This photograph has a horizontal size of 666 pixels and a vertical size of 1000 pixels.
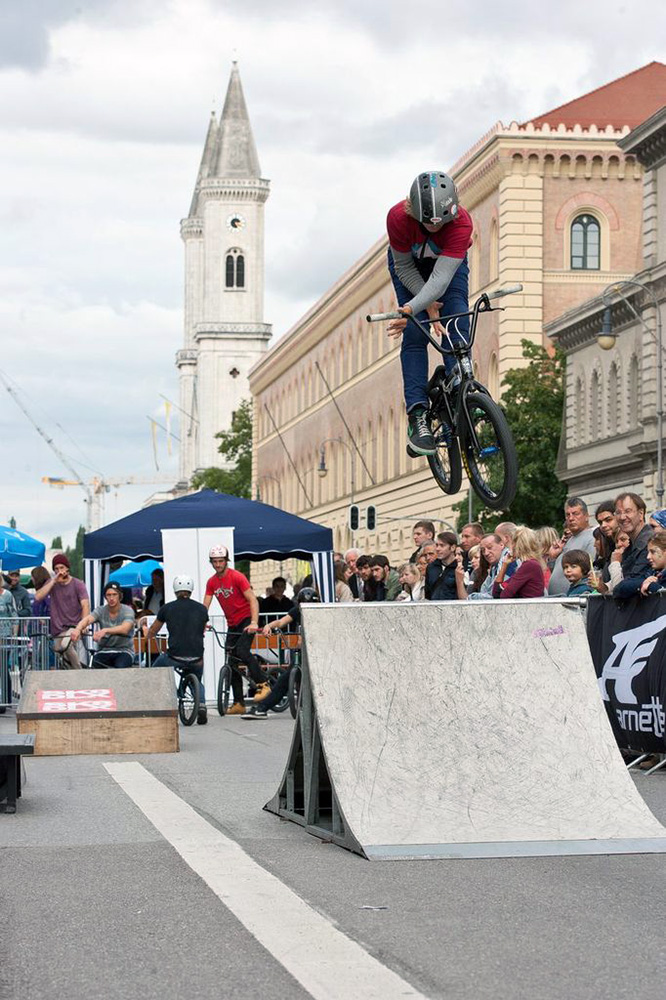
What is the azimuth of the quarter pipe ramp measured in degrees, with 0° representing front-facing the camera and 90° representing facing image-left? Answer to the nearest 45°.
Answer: approximately 0°

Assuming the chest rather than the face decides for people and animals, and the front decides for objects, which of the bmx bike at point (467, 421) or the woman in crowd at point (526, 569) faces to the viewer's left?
the woman in crowd

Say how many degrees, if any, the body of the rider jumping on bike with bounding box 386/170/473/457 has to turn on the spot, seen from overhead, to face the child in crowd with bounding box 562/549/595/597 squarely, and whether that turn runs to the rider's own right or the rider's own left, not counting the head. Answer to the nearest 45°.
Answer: approximately 180°

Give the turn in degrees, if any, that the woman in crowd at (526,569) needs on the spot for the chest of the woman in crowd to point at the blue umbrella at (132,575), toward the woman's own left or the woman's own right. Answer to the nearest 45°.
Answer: approximately 90° to the woman's own right

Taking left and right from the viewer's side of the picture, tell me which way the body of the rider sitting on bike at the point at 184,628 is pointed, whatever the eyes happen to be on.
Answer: facing away from the viewer

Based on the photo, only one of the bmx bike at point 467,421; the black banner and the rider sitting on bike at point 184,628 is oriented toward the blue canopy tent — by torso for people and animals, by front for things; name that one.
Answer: the rider sitting on bike
